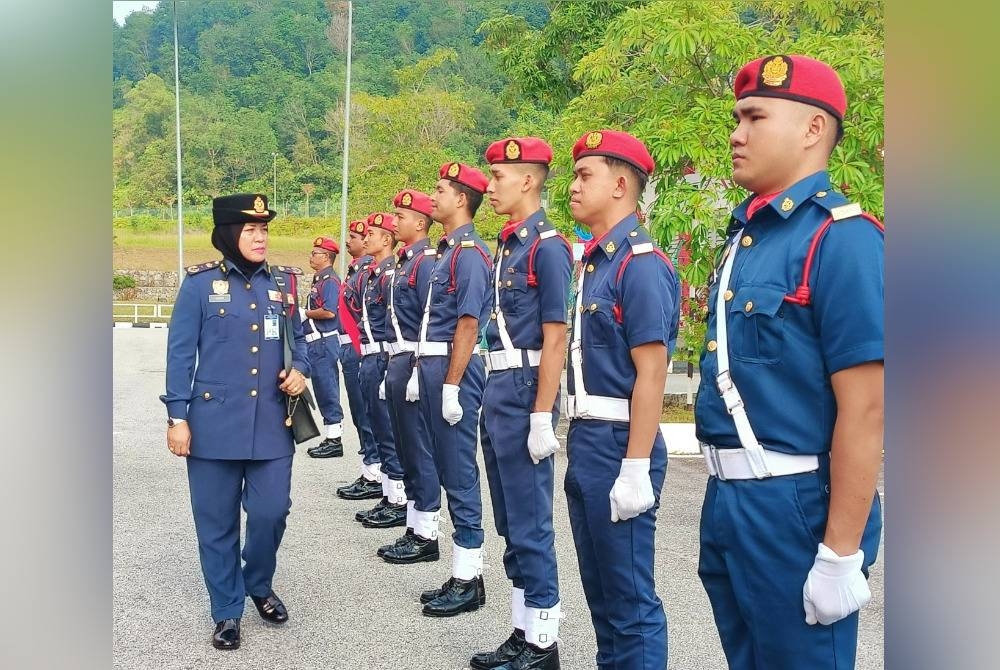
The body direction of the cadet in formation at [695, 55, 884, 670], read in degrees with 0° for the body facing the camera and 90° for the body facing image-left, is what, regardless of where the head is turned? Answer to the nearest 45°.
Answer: approximately 45°
